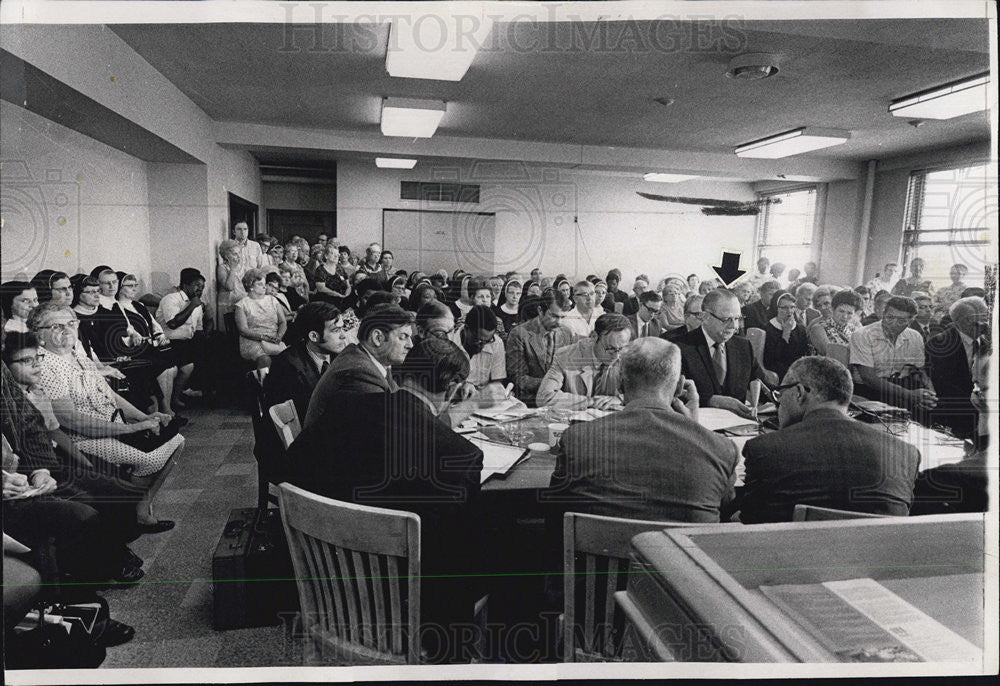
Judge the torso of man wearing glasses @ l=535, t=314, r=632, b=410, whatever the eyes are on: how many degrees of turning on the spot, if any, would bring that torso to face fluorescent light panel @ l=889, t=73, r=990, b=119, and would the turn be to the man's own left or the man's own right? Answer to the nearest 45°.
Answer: approximately 45° to the man's own left

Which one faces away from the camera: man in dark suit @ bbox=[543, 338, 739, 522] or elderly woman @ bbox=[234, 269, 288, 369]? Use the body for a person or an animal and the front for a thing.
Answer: the man in dark suit

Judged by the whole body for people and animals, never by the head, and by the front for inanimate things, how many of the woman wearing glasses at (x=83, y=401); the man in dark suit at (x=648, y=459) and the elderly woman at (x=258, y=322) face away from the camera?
1

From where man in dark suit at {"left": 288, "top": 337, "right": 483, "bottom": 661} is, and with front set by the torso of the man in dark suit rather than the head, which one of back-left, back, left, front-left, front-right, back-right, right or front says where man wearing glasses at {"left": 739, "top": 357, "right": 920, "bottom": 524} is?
front-right

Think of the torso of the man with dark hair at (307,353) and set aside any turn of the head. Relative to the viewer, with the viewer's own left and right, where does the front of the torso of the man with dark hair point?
facing to the right of the viewer

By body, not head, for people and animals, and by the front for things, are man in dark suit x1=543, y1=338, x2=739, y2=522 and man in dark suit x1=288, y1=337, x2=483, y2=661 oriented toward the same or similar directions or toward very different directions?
same or similar directions

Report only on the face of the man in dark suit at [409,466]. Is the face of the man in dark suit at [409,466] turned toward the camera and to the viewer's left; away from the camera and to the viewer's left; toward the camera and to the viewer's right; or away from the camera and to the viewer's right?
away from the camera and to the viewer's right

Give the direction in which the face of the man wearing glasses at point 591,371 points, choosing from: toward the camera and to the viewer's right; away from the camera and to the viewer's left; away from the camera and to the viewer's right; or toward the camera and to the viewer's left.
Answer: toward the camera and to the viewer's right

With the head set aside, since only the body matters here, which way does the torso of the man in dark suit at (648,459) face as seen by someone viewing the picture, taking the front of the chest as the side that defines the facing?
away from the camera

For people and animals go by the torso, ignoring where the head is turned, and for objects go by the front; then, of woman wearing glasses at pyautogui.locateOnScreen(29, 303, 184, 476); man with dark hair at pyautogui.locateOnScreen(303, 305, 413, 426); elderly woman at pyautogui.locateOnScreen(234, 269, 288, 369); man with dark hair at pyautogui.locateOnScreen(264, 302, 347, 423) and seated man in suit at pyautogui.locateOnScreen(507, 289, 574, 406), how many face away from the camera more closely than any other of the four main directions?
0

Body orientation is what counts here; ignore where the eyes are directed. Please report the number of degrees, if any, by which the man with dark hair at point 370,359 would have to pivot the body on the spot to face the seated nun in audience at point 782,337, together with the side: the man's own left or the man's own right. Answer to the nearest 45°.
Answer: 0° — they already face them

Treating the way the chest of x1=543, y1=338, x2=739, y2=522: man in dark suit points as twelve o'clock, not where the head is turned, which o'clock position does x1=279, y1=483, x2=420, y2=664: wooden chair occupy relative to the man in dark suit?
The wooden chair is roughly at 8 o'clock from the man in dark suit.

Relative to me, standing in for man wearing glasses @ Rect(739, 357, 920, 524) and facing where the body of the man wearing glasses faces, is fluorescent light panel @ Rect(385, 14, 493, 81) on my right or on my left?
on my left

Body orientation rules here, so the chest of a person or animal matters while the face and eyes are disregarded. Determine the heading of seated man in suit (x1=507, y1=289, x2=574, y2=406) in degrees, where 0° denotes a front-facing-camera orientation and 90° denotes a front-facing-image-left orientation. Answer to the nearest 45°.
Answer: approximately 315°

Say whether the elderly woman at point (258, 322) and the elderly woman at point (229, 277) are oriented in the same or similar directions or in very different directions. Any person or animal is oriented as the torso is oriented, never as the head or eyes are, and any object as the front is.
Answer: same or similar directions

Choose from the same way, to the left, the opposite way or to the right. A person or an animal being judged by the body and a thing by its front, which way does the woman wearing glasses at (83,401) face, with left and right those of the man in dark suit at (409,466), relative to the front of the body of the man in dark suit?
to the right

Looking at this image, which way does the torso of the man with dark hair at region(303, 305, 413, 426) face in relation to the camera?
to the viewer's right

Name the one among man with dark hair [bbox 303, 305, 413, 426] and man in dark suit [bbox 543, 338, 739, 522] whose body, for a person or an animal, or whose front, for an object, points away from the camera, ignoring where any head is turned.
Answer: the man in dark suit

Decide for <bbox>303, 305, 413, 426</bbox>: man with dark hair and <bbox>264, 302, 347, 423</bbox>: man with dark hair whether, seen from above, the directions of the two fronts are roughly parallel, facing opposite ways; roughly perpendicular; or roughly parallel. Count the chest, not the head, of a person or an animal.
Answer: roughly parallel
